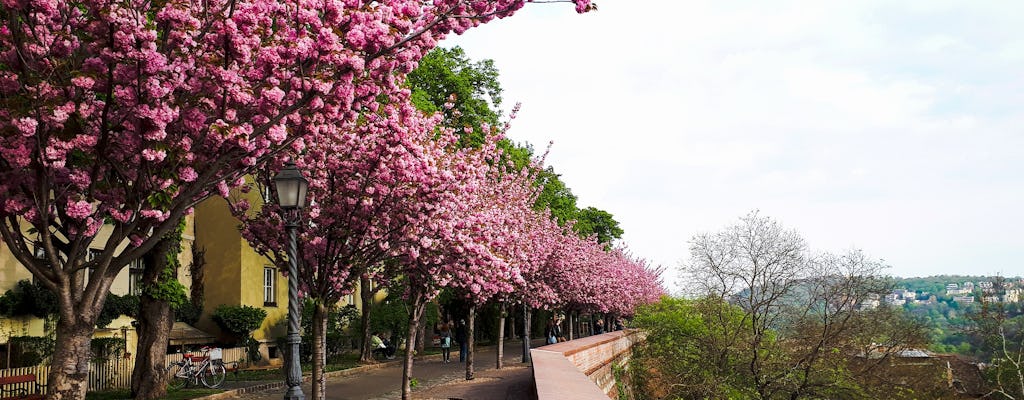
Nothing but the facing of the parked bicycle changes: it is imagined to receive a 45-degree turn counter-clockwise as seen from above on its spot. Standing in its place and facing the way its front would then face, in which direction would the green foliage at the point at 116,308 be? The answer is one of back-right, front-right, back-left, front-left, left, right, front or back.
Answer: left

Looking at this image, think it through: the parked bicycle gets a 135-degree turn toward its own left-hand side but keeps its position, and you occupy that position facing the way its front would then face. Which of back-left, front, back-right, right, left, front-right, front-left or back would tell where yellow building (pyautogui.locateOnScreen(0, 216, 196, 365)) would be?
front

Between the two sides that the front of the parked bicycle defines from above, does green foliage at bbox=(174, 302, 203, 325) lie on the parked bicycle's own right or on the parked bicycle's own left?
on the parked bicycle's own left

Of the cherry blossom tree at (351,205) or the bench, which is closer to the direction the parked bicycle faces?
the cherry blossom tree

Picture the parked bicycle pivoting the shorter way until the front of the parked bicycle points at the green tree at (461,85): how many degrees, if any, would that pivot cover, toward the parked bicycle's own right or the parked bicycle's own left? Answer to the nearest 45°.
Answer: approximately 45° to the parked bicycle's own left

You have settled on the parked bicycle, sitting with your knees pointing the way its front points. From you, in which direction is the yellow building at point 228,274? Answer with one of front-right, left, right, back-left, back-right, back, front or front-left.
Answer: left

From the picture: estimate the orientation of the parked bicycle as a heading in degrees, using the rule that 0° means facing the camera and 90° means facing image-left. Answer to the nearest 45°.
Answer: approximately 270°
